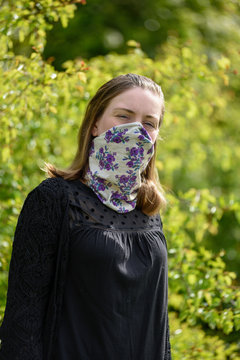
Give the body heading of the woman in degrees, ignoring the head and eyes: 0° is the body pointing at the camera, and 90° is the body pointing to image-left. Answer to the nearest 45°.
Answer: approximately 315°
